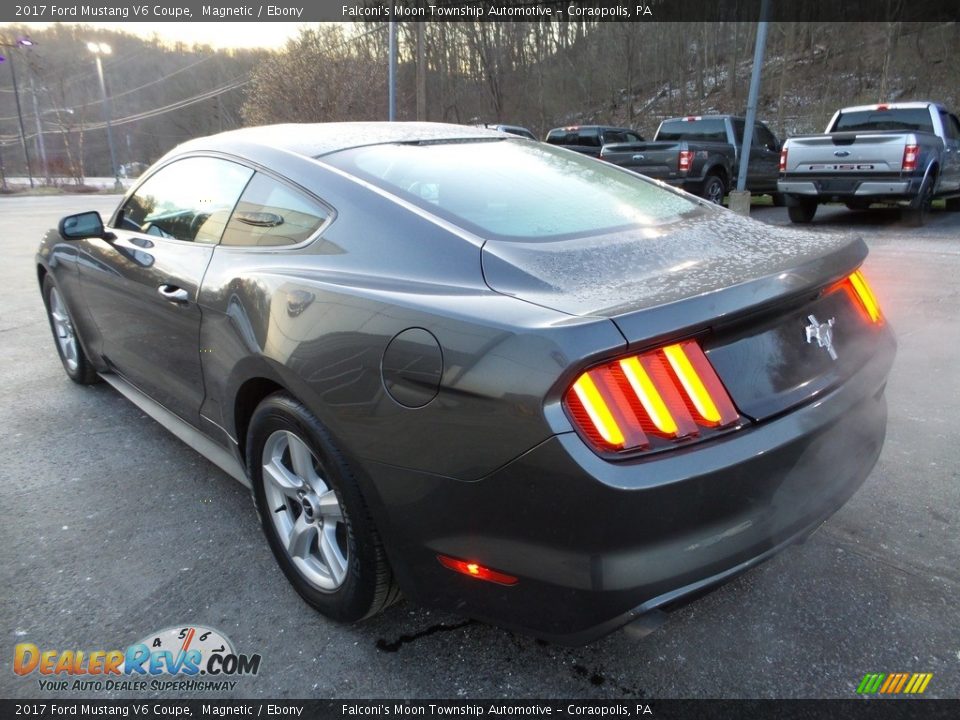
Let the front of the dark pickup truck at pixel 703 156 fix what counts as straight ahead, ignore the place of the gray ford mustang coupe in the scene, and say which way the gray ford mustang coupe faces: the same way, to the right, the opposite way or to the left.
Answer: to the left

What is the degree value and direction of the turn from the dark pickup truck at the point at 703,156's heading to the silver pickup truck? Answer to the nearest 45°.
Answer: approximately 90° to its right

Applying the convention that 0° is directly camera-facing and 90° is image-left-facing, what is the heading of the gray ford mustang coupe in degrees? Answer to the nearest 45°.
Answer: approximately 135°

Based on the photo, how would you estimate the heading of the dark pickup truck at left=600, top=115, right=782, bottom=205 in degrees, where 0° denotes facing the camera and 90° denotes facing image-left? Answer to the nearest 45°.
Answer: approximately 225°

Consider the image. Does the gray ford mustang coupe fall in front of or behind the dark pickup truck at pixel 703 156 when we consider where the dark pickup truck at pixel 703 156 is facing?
behind

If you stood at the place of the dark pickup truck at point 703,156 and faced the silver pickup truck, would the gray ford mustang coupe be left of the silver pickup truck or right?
right

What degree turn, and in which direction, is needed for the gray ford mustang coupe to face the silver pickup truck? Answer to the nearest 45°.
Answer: approximately 90° to its right

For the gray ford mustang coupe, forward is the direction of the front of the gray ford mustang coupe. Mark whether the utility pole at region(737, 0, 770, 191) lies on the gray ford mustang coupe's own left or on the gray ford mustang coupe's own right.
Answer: on the gray ford mustang coupe's own right

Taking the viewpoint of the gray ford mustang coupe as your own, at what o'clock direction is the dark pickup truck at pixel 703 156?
The dark pickup truck is roughly at 2 o'clock from the gray ford mustang coupe.
